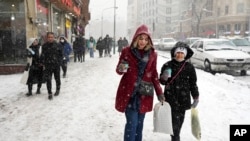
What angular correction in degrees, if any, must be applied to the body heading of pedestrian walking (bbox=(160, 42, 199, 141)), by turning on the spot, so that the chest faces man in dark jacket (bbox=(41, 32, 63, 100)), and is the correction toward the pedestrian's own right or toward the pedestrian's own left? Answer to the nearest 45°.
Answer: approximately 135° to the pedestrian's own right

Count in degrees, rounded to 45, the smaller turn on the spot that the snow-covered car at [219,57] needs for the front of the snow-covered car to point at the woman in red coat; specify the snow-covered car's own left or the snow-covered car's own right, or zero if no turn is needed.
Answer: approximately 45° to the snow-covered car's own right

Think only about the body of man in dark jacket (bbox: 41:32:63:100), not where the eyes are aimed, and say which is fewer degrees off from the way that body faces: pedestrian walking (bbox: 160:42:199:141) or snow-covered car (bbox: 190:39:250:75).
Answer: the pedestrian walking

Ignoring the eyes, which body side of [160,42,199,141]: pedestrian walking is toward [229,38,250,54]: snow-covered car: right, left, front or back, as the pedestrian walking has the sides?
back

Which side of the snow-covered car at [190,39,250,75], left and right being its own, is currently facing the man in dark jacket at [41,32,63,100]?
right
